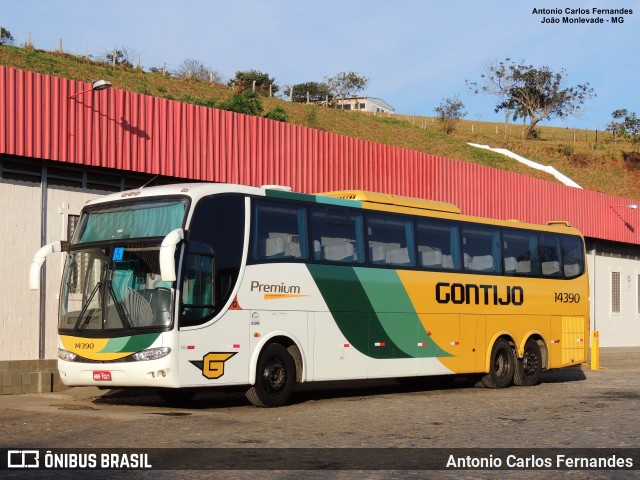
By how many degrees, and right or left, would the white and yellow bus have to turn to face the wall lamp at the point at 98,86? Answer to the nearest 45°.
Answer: approximately 90° to its right

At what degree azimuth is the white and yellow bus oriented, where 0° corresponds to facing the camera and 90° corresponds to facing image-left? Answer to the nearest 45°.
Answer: approximately 45°

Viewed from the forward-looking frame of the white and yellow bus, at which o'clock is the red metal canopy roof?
The red metal canopy roof is roughly at 4 o'clock from the white and yellow bus.
